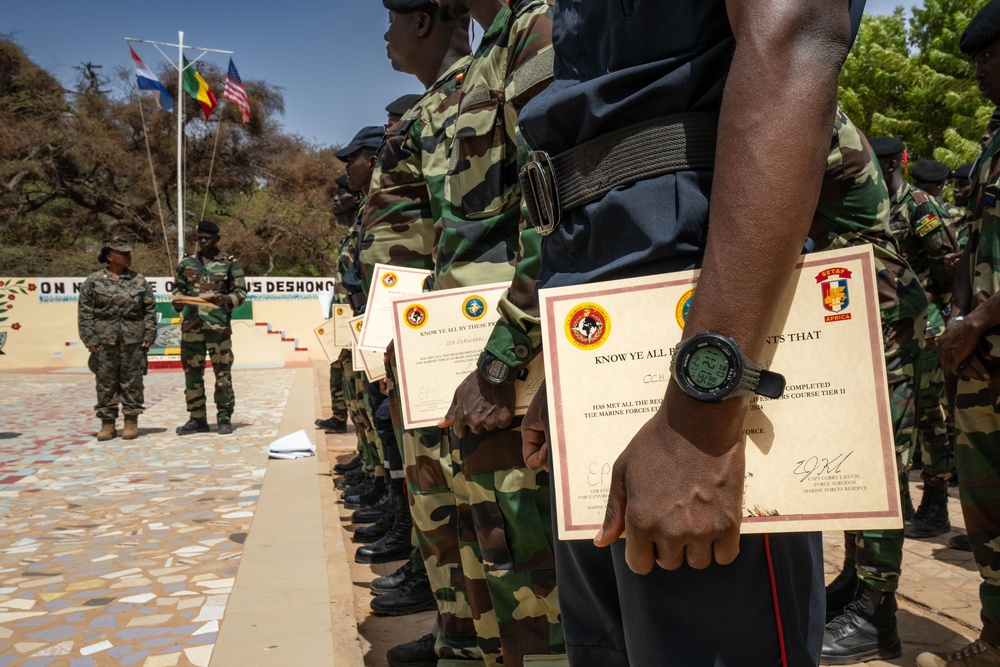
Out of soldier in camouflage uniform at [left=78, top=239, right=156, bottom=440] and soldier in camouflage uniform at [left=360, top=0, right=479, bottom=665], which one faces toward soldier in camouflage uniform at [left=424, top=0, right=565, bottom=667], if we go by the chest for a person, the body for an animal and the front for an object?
soldier in camouflage uniform at [left=78, top=239, right=156, bottom=440]

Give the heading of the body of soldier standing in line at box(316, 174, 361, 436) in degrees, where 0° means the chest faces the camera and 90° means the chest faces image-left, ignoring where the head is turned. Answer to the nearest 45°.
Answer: approximately 90°

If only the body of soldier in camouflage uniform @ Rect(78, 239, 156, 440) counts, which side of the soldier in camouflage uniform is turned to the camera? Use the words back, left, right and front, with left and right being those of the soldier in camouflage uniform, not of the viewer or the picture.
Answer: front

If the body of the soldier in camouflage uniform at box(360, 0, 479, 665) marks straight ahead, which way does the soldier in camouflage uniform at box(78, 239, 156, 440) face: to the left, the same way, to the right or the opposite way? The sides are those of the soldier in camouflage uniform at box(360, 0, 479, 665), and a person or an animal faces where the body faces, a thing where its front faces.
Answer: to the left

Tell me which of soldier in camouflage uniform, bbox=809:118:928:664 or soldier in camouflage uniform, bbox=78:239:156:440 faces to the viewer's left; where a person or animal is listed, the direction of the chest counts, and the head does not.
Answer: soldier in camouflage uniform, bbox=809:118:928:664

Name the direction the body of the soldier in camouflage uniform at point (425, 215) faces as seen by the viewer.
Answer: to the viewer's left

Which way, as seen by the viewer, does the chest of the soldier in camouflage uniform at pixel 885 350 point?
to the viewer's left

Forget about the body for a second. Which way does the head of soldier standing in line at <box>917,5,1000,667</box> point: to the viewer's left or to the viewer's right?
to the viewer's left

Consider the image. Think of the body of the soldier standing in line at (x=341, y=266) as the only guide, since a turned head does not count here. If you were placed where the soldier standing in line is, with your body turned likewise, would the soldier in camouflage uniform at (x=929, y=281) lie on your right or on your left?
on your left

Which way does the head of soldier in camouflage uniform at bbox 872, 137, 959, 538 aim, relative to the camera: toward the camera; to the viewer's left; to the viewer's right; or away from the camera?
to the viewer's left

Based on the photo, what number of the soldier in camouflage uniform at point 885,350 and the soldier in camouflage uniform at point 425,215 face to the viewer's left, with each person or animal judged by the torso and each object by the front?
2

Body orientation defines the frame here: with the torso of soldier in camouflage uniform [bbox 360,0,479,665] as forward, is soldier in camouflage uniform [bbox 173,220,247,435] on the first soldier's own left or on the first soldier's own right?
on the first soldier's own right

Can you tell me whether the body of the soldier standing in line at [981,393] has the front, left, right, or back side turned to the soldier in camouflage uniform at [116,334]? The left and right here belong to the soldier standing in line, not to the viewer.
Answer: front

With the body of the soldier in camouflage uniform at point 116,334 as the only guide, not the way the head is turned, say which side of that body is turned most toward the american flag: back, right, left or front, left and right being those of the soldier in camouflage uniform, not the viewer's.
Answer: back

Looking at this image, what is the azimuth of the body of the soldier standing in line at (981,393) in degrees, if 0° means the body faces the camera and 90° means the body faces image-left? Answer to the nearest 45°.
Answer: approximately 90°

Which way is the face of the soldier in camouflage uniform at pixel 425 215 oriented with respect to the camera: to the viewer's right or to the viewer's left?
to the viewer's left

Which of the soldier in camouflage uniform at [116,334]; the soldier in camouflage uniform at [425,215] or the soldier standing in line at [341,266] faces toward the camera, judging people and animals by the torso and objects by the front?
the soldier in camouflage uniform at [116,334]
